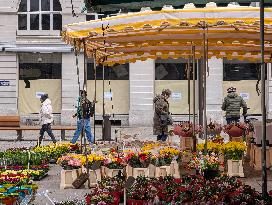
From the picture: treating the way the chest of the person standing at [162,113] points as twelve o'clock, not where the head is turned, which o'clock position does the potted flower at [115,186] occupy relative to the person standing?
The potted flower is roughly at 3 o'clock from the person standing.

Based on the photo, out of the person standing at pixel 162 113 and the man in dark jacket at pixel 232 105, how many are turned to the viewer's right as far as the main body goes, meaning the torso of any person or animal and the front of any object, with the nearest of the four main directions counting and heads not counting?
1

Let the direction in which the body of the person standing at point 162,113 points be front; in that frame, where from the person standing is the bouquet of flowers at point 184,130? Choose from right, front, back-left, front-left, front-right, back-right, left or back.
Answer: right

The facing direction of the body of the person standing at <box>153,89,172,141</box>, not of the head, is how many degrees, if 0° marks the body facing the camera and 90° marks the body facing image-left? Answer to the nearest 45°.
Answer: approximately 270°

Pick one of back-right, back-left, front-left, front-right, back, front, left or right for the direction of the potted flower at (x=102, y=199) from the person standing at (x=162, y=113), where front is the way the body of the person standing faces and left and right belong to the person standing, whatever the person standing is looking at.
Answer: right

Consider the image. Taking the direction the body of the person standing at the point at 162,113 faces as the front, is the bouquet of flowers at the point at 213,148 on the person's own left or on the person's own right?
on the person's own right

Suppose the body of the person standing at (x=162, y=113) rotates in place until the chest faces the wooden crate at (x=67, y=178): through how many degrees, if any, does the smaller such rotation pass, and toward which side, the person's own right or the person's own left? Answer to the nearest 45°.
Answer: approximately 90° to the person's own right
